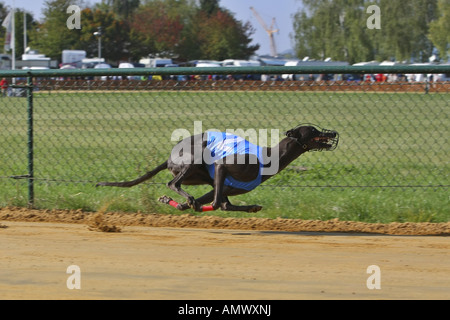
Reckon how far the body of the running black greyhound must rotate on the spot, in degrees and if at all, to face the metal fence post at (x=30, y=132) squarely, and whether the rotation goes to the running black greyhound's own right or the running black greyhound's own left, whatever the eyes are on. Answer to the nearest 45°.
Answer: approximately 135° to the running black greyhound's own left

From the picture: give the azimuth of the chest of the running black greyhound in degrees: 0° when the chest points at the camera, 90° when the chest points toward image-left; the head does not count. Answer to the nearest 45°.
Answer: approximately 270°
